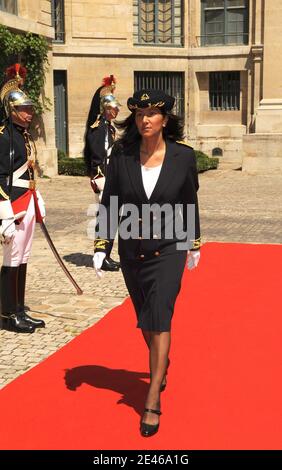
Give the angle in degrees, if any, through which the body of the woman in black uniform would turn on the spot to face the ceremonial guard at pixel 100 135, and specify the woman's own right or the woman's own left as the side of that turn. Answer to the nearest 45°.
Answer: approximately 180°

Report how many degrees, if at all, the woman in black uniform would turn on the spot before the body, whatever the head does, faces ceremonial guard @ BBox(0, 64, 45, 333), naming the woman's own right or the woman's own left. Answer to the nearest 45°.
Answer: approximately 135° to the woman's own right

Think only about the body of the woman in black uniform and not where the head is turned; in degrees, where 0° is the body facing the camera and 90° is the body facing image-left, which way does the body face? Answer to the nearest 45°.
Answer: approximately 0°
